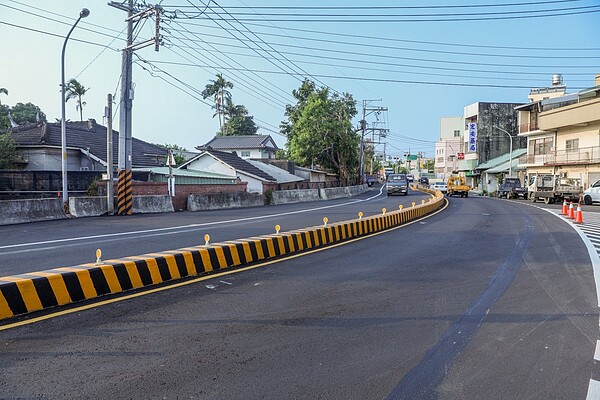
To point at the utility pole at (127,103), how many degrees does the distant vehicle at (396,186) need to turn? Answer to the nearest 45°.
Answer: approximately 45° to its right

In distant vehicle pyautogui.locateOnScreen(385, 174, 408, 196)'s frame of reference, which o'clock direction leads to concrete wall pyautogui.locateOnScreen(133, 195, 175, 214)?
The concrete wall is roughly at 1 o'clock from the distant vehicle.

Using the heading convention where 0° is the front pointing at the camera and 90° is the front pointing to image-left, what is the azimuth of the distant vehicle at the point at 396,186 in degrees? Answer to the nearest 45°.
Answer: approximately 0°

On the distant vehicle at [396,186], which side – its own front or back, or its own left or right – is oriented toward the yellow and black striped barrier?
front

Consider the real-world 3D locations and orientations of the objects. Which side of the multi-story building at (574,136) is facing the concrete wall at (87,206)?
front

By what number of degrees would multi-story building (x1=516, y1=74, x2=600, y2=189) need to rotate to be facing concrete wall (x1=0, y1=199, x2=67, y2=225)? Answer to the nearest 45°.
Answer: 0° — it already faces it

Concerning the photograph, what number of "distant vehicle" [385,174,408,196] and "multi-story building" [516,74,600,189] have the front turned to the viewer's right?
0
